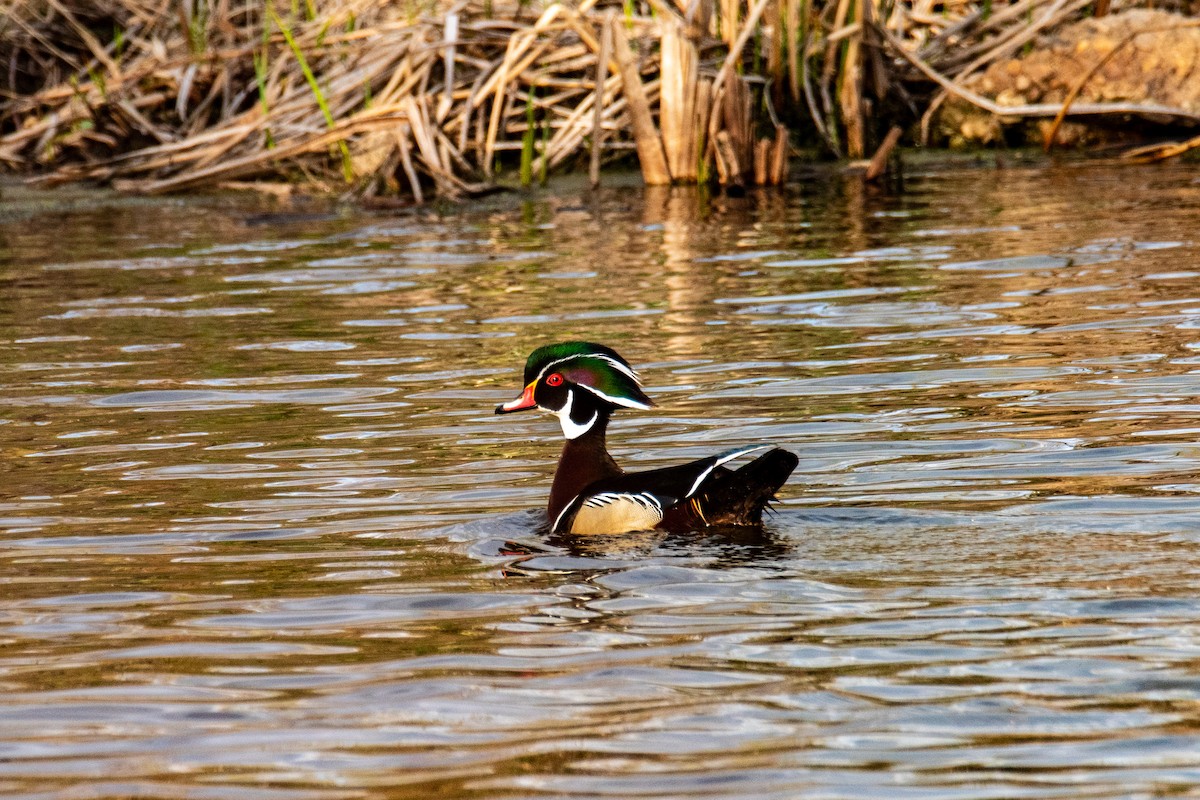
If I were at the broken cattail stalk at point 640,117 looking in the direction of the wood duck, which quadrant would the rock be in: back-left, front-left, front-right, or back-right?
back-left

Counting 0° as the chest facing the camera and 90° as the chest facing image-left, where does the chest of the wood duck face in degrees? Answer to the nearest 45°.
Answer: approximately 90°

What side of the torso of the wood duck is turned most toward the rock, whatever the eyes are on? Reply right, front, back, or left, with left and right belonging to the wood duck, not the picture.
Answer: right

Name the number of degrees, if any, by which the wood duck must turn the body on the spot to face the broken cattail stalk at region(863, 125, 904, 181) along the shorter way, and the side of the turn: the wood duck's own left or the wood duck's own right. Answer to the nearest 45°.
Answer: approximately 90° to the wood duck's own right
